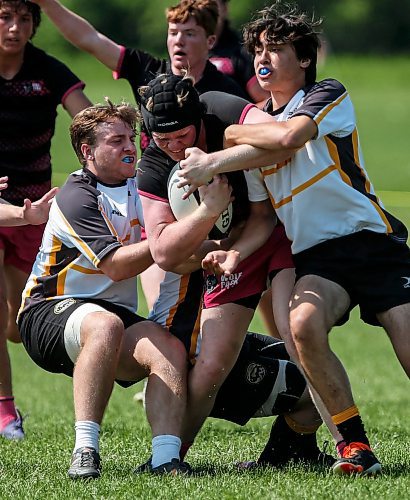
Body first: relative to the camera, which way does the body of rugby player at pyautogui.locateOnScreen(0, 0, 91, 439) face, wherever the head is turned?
toward the camera

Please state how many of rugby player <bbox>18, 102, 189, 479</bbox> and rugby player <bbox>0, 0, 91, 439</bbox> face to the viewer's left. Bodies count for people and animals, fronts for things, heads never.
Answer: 0

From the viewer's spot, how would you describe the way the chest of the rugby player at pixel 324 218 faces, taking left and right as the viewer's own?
facing the viewer and to the left of the viewer

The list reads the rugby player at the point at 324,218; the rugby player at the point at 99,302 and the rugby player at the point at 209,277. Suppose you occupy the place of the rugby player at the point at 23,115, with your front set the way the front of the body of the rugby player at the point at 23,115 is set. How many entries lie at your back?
0

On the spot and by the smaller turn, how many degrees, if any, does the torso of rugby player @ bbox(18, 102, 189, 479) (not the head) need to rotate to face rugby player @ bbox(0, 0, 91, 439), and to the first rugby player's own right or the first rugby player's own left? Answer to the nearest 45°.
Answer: approximately 135° to the first rugby player's own left

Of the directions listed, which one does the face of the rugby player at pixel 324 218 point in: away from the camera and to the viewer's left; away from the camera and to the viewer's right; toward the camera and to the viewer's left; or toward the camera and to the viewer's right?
toward the camera and to the viewer's left

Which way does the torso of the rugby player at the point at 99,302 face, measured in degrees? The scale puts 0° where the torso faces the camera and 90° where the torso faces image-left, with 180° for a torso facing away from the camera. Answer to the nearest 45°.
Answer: approximately 315°

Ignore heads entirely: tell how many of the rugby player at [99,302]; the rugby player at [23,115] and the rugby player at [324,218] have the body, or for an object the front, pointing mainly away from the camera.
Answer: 0

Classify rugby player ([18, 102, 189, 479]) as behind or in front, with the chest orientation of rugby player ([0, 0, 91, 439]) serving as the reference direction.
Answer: in front

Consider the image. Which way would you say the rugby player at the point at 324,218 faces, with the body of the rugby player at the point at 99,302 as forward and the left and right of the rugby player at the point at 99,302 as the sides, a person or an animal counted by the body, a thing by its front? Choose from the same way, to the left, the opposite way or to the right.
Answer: to the right
